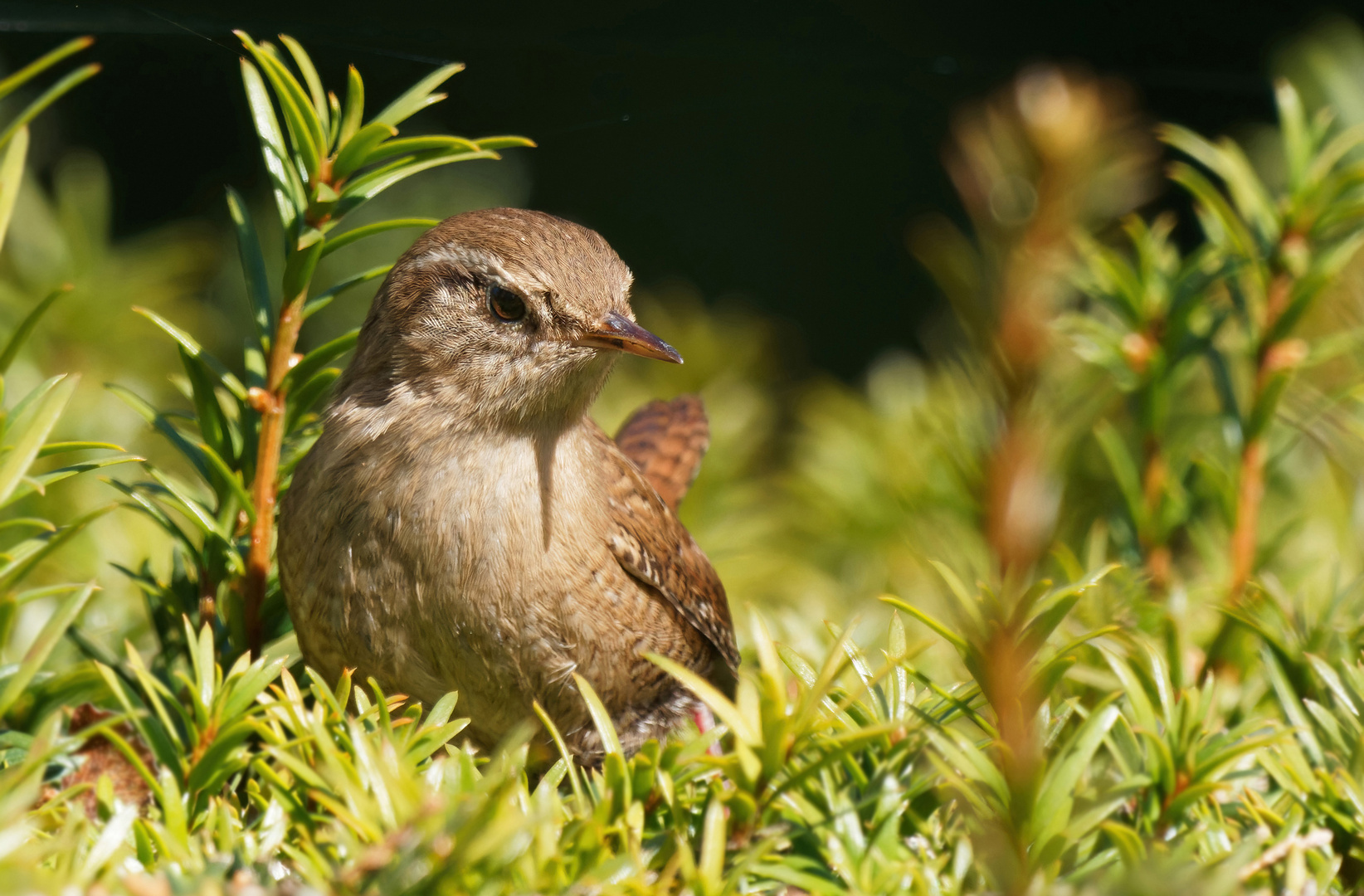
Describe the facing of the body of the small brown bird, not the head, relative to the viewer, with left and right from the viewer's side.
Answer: facing the viewer and to the left of the viewer
